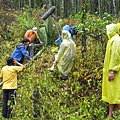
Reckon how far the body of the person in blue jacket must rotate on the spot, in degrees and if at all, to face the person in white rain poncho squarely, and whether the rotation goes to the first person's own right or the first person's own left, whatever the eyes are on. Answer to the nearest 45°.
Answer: approximately 45° to the first person's own right

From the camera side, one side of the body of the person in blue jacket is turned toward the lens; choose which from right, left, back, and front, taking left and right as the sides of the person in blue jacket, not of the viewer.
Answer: right

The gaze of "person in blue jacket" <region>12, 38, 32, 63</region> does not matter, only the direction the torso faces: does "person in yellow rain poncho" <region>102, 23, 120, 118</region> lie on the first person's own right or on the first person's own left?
on the first person's own right

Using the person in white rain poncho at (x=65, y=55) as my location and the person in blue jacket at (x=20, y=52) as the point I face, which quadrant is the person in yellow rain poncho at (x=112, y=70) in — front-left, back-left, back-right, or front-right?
back-left
